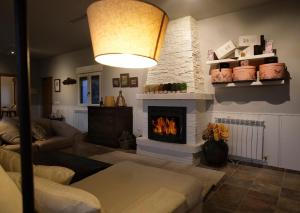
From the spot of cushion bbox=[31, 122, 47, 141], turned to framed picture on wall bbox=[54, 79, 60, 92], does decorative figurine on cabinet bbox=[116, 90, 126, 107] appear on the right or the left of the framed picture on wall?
right

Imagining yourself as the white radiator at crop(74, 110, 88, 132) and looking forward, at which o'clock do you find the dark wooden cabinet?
The dark wooden cabinet is roughly at 10 o'clock from the white radiator.

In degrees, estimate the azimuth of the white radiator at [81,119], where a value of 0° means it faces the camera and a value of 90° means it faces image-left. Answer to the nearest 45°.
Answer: approximately 45°

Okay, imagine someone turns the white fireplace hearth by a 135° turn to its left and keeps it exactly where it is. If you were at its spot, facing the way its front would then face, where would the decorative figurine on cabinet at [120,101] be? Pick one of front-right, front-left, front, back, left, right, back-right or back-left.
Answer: back-left

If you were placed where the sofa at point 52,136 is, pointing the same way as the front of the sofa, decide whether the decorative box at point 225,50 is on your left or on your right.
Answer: on your left

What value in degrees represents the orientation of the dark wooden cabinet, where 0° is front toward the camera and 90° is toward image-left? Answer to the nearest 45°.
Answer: approximately 45°

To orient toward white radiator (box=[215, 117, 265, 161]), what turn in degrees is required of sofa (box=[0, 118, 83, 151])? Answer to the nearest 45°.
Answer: approximately 45° to its left
